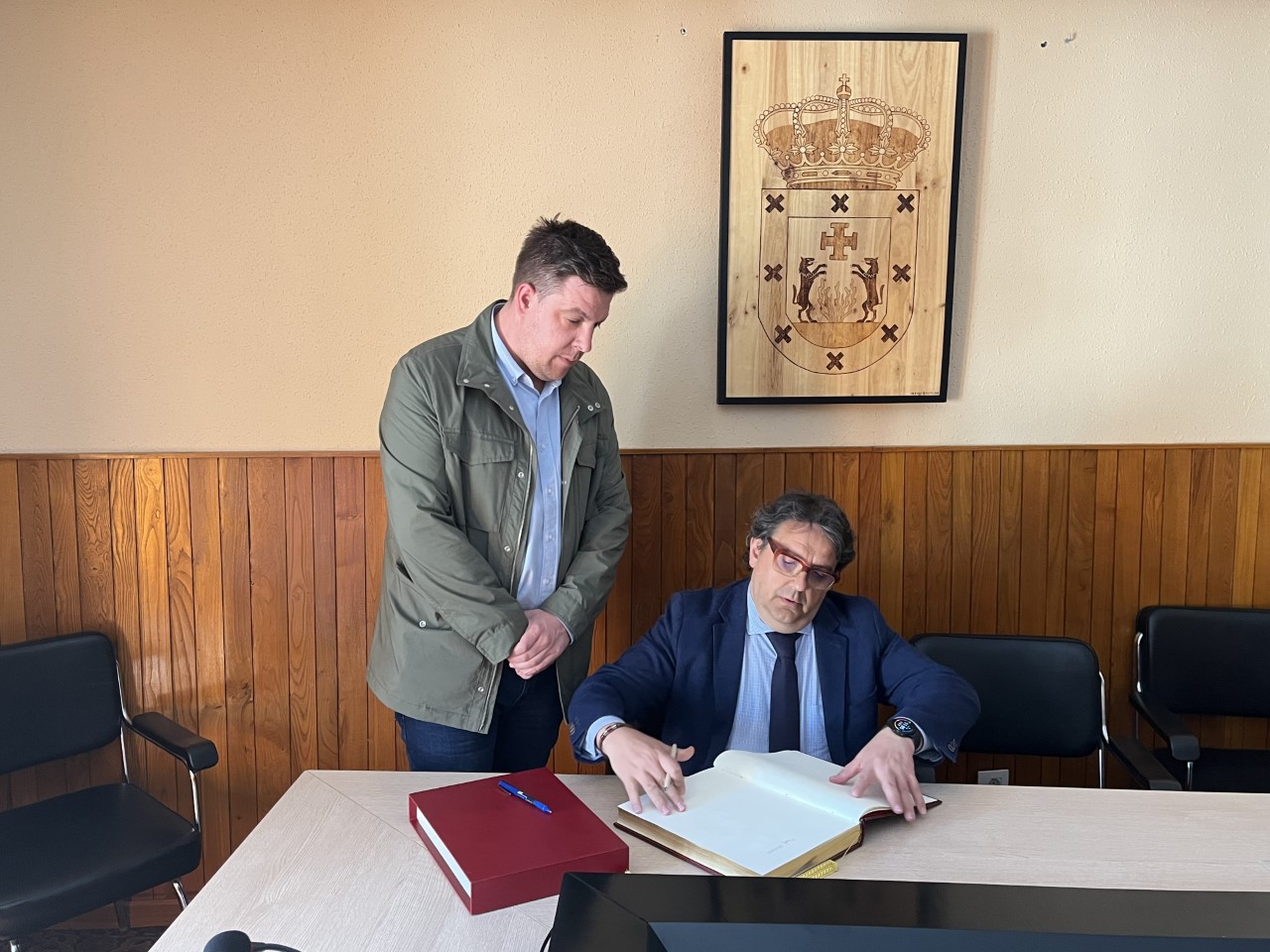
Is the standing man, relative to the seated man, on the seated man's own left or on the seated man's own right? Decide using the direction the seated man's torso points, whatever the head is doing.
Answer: on the seated man's own right

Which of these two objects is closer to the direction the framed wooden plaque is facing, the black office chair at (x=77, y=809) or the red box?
the red box

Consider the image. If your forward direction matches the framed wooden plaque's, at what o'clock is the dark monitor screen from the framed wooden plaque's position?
The dark monitor screen is roughly at 12 o'clock from the framed wooden plaque.

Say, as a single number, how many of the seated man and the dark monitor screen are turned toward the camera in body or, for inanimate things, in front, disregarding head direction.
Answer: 2

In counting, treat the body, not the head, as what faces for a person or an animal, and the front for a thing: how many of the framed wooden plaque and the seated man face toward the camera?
2

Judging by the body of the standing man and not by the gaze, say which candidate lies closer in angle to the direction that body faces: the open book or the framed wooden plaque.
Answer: the open book

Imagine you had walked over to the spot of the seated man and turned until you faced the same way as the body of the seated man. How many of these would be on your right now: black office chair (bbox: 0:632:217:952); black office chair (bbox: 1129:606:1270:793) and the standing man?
2
